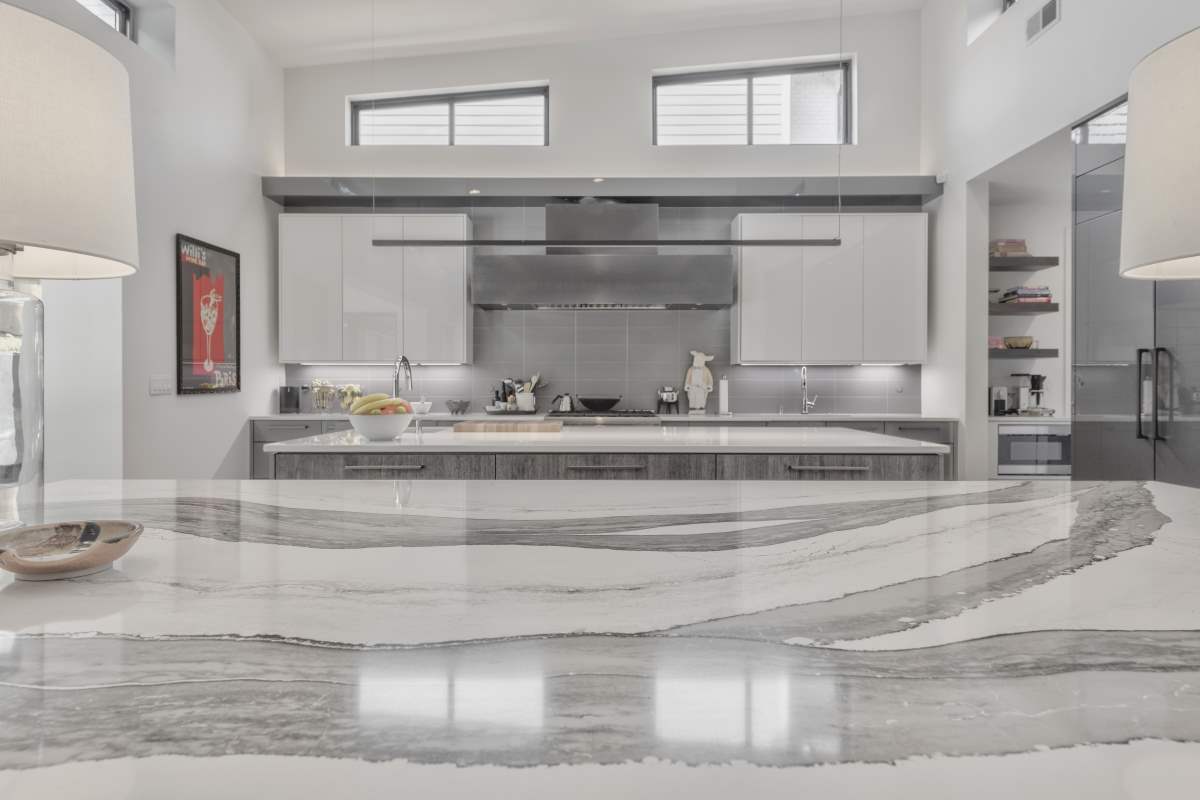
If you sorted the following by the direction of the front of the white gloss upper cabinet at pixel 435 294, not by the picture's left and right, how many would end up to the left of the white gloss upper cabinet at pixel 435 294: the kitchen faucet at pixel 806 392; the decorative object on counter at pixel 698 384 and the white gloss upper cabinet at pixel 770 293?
3

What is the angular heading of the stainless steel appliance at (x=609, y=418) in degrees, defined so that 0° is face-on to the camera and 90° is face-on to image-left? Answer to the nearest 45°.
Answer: approximately 0°

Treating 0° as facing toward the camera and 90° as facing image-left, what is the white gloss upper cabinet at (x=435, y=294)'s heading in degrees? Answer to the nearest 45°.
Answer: approximately 0°

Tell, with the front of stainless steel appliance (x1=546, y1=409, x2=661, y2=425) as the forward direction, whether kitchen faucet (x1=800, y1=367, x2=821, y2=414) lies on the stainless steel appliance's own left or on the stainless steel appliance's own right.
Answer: on the stainless steel appliance's own left
